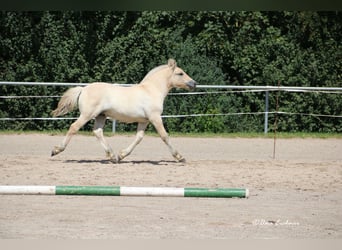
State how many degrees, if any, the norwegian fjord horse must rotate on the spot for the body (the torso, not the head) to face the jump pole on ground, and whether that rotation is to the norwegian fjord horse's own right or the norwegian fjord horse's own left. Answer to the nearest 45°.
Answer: approximately 90° to the norwegian fjord horse's own right

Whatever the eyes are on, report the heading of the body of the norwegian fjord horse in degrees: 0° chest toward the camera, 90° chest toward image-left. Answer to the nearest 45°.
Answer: approximately 270°
